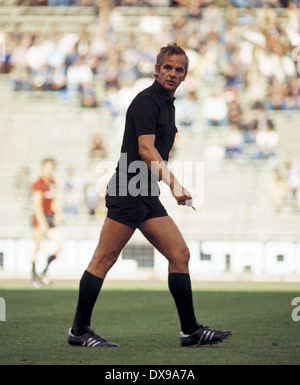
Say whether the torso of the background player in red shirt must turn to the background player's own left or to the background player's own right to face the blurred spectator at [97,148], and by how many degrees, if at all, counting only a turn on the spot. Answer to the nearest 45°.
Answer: approximately 135° to the background player's own left

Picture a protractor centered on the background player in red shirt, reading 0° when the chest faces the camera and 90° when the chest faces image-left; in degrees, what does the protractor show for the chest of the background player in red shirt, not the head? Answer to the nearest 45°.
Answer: approximately 315°

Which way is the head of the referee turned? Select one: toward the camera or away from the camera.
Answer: toward the camera

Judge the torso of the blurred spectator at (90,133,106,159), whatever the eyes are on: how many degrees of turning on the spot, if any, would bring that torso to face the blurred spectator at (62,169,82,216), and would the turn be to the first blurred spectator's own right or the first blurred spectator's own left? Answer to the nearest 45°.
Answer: approximately 45° to the first blurred spectator's own right

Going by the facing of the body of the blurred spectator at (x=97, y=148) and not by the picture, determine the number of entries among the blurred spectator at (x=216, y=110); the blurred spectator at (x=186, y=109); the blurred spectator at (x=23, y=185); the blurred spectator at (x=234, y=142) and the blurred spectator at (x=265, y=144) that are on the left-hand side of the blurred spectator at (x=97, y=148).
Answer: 4

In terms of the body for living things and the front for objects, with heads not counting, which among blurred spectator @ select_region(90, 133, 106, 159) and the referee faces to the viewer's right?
the referee

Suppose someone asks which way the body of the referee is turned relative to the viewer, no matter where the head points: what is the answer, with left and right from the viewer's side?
facing to the right of the viewer

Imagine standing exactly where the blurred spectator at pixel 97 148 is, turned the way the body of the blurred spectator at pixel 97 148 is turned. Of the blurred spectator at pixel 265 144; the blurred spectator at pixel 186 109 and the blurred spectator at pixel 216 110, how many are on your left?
3

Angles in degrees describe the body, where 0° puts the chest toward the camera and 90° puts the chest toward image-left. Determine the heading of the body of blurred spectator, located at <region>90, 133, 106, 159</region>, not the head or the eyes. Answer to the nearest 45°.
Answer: approximately 0°

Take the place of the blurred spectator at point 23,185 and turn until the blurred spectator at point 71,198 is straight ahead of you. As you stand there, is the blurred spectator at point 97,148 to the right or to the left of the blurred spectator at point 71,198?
left

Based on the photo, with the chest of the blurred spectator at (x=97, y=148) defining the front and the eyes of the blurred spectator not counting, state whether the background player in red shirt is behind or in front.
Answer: in front

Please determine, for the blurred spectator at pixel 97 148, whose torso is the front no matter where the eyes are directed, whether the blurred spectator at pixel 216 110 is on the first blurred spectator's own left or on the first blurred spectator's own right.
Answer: on the first blurred spectator's own left

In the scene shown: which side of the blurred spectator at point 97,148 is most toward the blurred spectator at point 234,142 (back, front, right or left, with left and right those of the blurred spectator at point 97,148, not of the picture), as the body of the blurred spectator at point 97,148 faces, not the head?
left

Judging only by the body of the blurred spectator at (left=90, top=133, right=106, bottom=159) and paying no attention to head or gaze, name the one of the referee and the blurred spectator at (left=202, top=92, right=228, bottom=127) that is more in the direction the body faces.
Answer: the referee

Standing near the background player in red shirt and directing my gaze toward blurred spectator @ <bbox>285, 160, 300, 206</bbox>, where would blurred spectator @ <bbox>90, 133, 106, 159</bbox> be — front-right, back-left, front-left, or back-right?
front-left

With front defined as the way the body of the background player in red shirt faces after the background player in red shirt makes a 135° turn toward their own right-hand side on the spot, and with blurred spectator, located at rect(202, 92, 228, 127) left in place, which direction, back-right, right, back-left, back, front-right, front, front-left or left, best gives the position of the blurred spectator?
back-right
